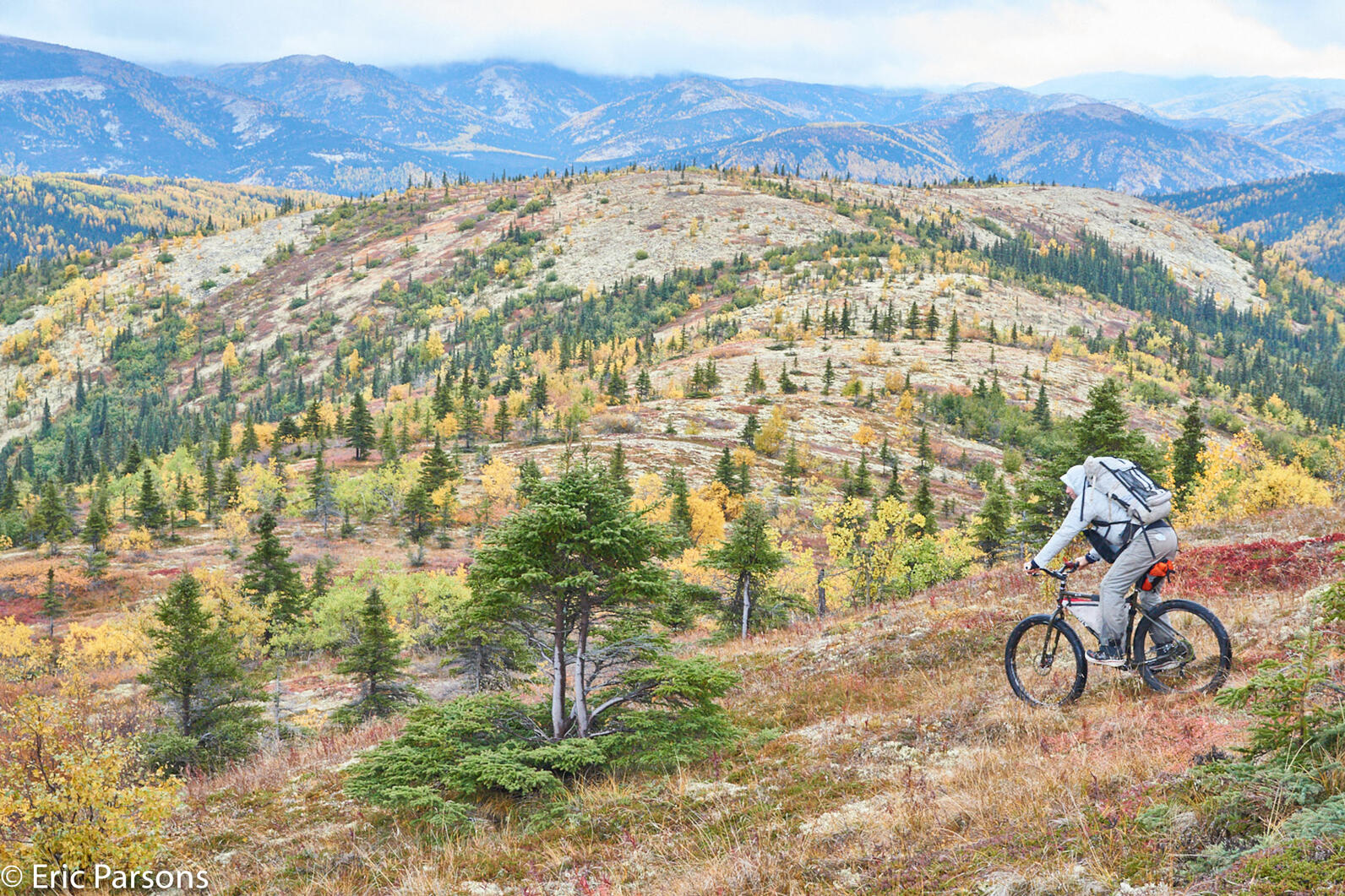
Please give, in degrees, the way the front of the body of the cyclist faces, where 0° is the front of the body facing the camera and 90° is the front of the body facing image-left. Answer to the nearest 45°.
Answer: approximately 90°

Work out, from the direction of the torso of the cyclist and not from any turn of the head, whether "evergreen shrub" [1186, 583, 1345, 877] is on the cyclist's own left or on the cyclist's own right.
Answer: on the cyclist's own left

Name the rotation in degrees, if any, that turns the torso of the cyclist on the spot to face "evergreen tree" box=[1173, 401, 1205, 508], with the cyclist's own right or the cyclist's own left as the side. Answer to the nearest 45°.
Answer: approximately 90° to the cyclist's own right

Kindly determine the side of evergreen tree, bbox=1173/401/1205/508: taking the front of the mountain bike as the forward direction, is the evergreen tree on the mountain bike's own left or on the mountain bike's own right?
on the mountain bike's own right

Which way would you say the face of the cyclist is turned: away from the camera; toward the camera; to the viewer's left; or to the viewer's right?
to the viewer's left

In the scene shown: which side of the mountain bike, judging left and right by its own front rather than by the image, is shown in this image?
left

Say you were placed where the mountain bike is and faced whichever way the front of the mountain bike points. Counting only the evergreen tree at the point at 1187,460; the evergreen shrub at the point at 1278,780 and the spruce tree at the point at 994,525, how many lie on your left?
1

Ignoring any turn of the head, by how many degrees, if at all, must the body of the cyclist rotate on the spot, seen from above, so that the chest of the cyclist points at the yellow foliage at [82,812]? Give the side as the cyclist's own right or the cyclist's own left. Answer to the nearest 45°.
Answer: approximately 45° to the cyclist's own left
